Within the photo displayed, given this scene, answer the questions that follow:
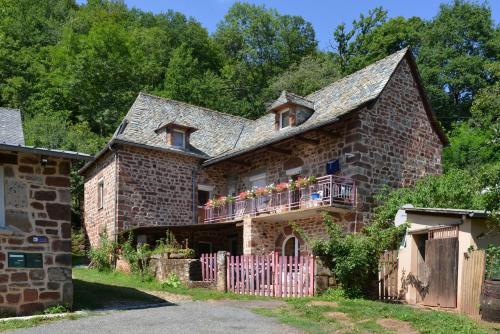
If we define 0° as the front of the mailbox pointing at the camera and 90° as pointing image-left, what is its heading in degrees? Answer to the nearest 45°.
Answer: approximately 0°

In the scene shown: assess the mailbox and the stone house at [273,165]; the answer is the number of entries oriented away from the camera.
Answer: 0

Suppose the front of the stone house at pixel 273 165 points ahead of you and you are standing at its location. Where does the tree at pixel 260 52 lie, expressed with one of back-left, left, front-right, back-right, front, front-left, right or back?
back-right

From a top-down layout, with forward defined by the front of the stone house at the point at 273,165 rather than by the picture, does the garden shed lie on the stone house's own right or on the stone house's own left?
on the stone house's own left

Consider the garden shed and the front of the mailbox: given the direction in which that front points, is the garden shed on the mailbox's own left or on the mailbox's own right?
on the mailbox's own left

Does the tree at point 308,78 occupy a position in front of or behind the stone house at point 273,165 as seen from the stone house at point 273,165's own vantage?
behind

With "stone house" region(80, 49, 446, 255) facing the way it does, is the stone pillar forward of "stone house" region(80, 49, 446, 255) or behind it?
forward
